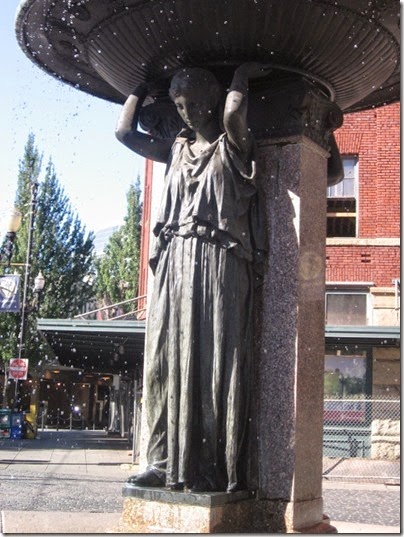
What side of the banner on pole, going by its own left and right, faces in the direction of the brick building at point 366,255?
left

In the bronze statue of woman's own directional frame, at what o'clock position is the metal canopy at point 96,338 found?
The metal canopy is roughly at 4 o'clock from the bronze statue of woman.

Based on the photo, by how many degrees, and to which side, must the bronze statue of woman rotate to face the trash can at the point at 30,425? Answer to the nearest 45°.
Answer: approximately 135° to its right

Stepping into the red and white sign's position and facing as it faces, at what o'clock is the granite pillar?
The granite pillar is roughly at 12 o'clock from the red and white sign.

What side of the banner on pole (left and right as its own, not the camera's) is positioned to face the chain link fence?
left

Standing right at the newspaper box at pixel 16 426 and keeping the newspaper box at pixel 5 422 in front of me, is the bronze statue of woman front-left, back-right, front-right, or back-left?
back-left

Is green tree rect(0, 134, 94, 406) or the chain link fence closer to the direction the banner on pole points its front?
the chain link fence

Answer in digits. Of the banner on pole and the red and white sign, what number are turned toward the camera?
2

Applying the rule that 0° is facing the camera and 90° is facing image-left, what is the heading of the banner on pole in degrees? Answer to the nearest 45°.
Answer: approximately 0°
